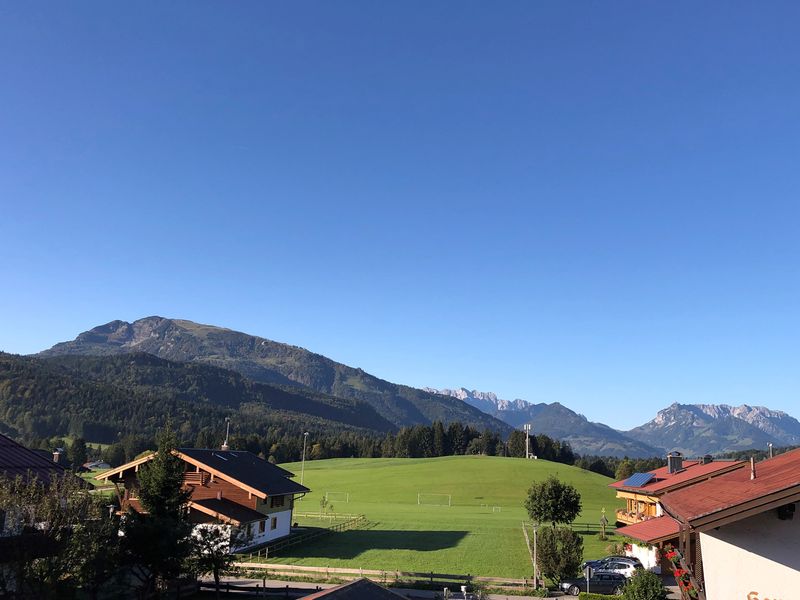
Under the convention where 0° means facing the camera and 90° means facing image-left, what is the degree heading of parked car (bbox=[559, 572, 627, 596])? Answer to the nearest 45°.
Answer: approximately 90°

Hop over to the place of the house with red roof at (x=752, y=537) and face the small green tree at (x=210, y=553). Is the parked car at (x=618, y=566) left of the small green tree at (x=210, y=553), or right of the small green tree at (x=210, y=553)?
right

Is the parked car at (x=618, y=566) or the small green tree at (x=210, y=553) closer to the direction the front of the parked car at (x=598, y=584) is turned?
the small green tree

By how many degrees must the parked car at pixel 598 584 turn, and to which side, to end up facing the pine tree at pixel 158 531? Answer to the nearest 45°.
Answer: approximately 45° to its left

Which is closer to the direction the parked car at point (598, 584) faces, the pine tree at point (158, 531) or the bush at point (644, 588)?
the pine tree

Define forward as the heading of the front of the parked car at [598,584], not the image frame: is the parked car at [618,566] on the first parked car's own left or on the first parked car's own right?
on the first parked car's own right

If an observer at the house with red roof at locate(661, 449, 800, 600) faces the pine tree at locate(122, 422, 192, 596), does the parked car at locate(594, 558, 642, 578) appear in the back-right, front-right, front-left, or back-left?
front-right

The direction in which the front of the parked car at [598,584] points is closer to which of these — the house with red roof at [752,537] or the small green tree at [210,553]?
the small green tree

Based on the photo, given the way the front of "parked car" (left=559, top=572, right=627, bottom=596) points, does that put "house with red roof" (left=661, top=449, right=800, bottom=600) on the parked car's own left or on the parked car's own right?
on the parked car's own left

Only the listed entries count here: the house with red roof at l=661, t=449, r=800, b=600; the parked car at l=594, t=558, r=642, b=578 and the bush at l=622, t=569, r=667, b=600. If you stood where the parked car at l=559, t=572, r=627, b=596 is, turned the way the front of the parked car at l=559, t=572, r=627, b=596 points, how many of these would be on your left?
2

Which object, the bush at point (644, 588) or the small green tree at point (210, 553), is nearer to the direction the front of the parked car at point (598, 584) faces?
the small green tree
